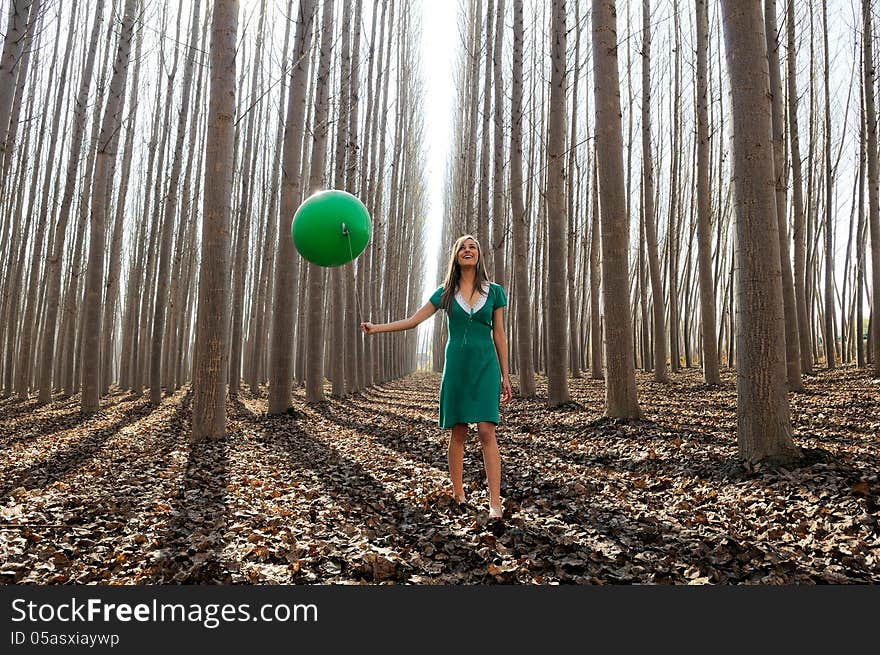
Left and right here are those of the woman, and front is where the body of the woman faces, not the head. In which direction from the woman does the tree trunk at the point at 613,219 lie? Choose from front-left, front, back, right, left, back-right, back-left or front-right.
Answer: back-left

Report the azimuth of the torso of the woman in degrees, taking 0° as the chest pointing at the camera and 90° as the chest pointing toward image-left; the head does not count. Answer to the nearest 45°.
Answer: approximately 0°

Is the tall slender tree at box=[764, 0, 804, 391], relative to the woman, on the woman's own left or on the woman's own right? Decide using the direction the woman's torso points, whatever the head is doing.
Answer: on the woman's own left

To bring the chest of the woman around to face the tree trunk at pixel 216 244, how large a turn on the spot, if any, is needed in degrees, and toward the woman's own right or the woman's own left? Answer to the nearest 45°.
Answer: approximately 135° to the woman's own right

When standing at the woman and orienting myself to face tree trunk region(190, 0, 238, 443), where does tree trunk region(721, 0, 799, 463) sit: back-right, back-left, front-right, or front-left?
back-right

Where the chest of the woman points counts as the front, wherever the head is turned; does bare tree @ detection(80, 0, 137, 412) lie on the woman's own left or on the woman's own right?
on the woman's own right

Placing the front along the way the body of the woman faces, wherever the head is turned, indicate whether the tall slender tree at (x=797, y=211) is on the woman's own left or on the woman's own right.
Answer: on the woman's own left

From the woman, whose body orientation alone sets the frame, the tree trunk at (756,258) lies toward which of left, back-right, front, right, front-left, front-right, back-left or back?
left

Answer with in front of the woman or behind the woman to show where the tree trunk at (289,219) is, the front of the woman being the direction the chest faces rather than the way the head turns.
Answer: behind

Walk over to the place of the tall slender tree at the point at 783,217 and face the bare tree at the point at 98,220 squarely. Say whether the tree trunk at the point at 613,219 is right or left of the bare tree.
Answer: left
